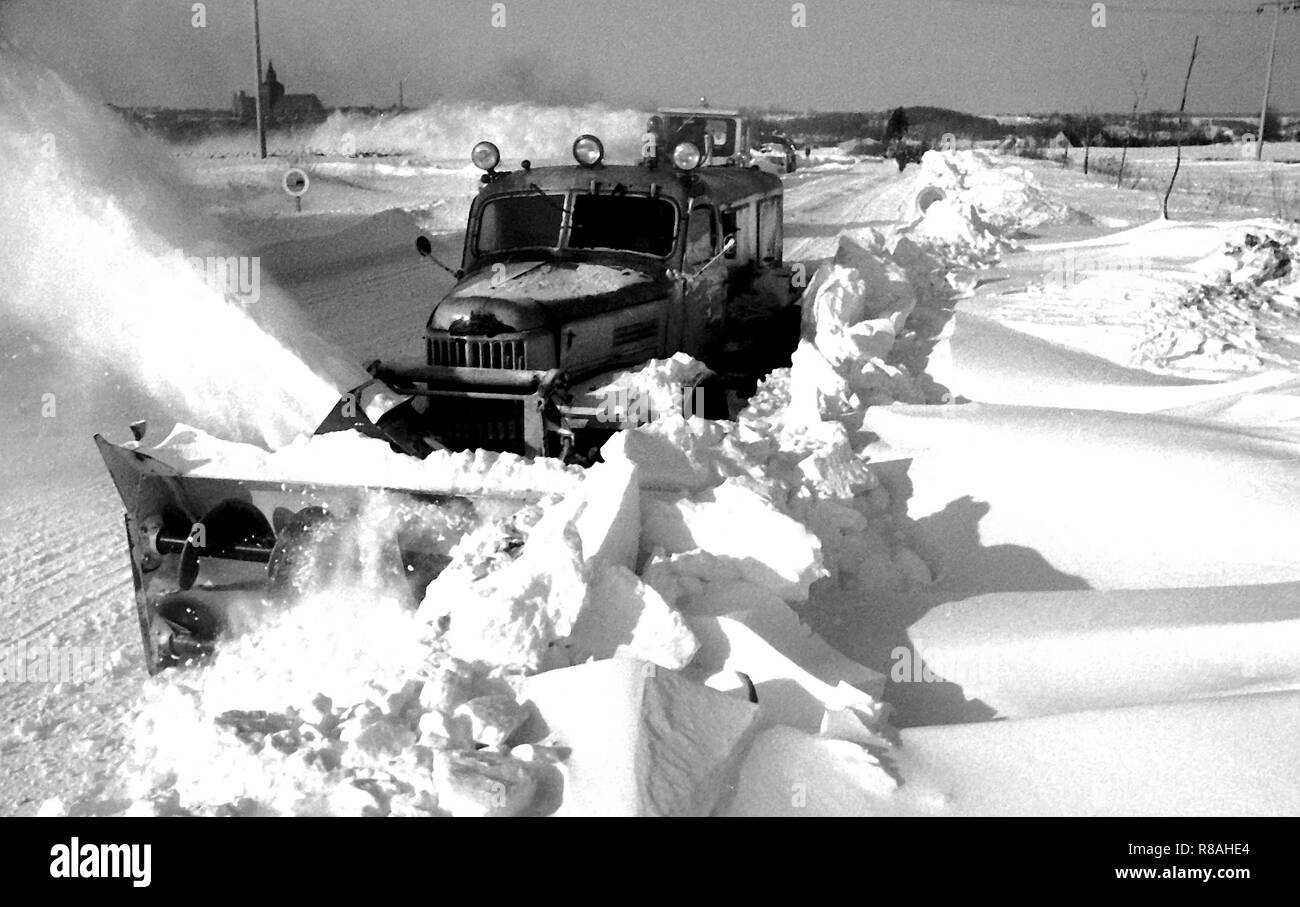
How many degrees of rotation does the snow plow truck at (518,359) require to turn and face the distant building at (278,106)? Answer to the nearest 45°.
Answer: approximately 135° to its right

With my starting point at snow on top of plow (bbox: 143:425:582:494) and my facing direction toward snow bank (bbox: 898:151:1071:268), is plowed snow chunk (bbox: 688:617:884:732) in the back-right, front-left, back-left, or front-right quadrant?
back-right

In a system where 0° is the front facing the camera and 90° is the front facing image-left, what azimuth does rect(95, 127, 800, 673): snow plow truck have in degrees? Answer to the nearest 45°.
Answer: approximately 45°

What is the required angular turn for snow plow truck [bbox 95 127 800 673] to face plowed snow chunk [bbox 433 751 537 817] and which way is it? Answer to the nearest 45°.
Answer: approximately 45° to its left

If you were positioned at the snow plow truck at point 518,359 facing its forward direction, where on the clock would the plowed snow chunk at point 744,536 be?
The plowed snow chunk is roughly at 10 o'clock from the snow plow truck.

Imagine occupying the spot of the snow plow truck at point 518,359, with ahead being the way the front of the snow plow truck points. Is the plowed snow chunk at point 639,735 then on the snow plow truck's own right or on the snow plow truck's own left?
on the snow plow truck's own left

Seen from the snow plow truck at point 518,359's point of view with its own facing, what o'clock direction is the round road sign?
The round road sign is roughly at 4 o'clock from the snow plow truck.

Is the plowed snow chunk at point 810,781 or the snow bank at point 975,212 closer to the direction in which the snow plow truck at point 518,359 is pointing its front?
the plowed snow chunk

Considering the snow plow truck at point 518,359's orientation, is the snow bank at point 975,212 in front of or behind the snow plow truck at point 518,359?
behind
